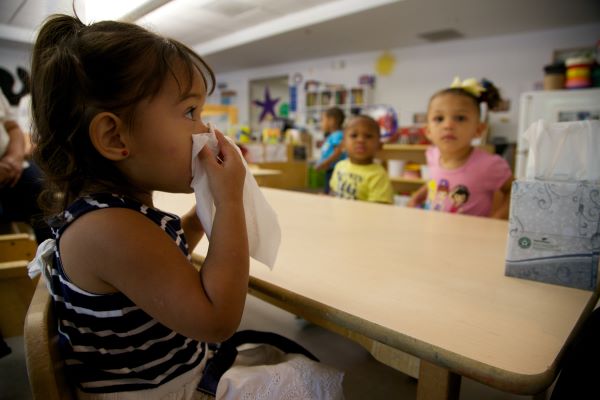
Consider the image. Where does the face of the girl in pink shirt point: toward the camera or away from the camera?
toward the camera

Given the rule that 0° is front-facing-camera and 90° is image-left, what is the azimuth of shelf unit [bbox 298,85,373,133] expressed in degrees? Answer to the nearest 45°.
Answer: approximately 0°

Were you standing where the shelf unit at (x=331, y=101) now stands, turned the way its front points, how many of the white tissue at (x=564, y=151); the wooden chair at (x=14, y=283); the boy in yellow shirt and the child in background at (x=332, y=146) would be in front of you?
4

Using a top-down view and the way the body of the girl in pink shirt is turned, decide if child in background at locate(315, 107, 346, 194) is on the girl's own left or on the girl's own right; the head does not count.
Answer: on the girl's own right

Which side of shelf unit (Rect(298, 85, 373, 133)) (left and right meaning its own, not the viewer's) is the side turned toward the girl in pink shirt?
front

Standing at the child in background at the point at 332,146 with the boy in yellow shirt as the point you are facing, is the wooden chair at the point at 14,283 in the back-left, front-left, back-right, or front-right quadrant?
front-right

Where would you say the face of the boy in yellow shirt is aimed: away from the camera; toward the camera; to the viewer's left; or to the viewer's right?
toward the camera

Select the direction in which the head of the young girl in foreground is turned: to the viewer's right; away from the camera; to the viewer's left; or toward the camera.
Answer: to the viewer's right

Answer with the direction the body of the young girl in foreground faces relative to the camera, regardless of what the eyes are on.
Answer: to the viewer's right

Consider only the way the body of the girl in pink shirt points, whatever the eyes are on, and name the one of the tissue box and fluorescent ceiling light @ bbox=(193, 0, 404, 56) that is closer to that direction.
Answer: the tissue box

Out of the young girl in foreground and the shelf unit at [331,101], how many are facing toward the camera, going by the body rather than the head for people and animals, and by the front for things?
1

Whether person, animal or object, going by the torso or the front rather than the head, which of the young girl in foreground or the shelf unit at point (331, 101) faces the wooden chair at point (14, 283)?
the shelf unit

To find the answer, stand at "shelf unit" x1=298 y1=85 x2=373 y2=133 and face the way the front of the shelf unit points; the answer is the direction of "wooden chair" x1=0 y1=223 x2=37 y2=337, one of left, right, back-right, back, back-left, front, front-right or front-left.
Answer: front

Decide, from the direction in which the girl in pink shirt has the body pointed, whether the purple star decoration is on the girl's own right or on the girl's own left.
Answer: on the girl's own right
